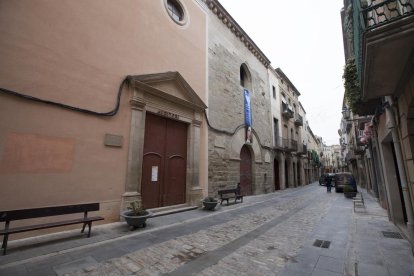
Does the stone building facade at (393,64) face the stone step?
yes

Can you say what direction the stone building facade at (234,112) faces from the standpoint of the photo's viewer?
facing the viewer and to the right of the viewer

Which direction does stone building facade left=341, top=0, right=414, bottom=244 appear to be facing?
to the viewer's left

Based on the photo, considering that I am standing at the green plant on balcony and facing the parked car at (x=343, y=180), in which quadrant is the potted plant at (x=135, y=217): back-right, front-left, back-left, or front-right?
back-left

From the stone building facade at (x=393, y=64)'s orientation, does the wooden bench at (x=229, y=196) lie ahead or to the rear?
ahead

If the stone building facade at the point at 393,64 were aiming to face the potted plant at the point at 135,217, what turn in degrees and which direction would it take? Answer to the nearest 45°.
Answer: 0° — it already faces it

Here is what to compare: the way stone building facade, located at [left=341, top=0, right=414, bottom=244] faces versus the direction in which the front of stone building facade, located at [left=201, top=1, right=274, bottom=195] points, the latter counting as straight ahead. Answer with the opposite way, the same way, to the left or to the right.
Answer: the opposite way

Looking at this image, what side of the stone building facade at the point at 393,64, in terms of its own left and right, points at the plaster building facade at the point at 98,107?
front

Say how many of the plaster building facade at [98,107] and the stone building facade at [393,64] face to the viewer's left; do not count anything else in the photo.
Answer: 1

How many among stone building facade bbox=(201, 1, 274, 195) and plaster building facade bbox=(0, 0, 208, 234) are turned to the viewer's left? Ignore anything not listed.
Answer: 0

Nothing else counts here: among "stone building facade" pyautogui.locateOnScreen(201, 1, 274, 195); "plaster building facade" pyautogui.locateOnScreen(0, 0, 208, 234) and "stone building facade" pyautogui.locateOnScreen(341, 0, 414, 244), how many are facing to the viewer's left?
1

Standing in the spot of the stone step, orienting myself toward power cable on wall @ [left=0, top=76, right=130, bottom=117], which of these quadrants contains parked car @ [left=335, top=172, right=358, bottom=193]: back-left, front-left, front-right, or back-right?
back-left

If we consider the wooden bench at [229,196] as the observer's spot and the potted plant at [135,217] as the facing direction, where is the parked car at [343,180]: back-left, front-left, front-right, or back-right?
back-left

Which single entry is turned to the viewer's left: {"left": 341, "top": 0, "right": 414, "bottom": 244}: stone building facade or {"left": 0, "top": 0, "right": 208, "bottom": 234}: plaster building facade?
{"left": 341, "top": 0, "right": 414, "bottom": 244}: stone building facade

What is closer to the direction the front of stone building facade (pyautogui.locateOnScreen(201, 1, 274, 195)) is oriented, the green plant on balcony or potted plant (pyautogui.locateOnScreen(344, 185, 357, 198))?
the green plant on balcony
